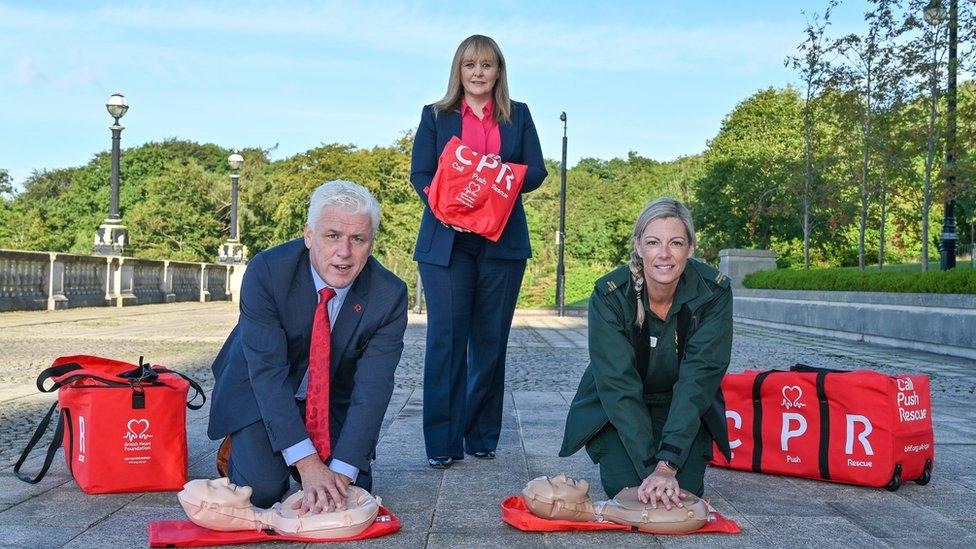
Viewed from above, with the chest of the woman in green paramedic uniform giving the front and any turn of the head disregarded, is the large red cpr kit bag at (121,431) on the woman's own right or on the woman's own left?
on the woman's own right

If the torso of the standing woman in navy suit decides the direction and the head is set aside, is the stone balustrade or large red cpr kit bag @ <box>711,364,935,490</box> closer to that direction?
the large red cpr kit bag

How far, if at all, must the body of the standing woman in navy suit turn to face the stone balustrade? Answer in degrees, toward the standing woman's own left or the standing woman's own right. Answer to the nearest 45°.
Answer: approximately 135° to the standing woman's own right

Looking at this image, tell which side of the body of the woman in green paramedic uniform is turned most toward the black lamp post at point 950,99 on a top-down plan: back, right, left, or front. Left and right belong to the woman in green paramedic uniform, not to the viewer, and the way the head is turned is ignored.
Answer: back

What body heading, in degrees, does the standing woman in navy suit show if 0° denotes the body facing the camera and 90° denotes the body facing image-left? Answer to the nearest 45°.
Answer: approximately 0°

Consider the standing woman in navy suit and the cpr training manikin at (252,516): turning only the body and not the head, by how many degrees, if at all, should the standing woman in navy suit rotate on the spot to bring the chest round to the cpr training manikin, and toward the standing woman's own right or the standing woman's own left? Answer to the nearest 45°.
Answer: approximately 45° to the standing woman's own right

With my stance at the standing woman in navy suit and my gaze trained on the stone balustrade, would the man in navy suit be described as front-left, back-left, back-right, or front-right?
back-left

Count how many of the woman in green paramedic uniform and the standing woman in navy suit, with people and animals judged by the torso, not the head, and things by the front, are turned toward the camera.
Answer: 2

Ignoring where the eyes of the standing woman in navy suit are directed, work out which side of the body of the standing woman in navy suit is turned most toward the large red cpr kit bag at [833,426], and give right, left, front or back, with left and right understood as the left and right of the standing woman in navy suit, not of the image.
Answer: left
